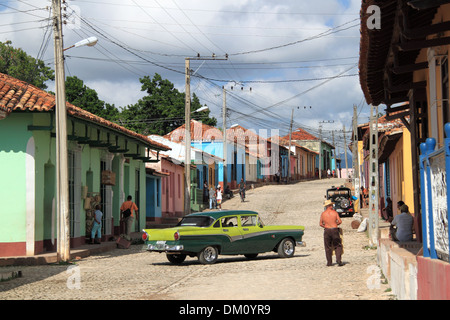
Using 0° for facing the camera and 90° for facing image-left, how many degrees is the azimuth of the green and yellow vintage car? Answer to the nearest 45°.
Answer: approximately 225°

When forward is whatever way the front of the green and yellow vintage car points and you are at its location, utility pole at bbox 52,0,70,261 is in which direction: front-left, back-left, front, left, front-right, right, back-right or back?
back-left
